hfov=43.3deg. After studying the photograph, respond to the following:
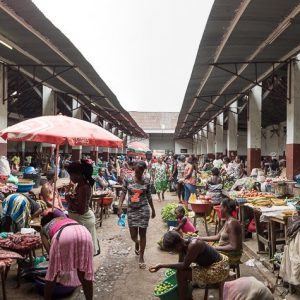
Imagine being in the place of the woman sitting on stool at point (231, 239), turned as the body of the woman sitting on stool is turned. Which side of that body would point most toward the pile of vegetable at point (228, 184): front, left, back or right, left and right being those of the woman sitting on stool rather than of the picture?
right

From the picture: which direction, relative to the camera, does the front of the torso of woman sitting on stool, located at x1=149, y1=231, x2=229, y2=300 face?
to the viewer's left

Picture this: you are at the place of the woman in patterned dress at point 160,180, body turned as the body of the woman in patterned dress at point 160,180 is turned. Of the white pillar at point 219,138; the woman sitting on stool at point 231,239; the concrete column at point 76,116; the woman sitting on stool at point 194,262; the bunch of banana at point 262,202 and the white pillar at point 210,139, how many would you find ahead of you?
3

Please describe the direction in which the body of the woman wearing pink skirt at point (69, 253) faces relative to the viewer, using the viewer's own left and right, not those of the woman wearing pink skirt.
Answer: facing away from the viewer and to the left of the viewer

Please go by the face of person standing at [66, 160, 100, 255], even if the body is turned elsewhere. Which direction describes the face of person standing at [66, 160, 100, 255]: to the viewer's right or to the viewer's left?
to the viewer's left

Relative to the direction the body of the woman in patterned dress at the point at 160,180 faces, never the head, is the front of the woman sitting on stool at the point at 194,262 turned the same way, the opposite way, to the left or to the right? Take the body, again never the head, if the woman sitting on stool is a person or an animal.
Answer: to the right

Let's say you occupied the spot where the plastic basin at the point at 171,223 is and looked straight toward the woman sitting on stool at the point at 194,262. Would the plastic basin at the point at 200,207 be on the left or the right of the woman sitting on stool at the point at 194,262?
left

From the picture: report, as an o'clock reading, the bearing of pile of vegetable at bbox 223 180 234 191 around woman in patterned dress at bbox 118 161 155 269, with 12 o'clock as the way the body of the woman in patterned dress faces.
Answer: The pile of vegetable is roughly at 7 o'clock from the woman in patterned dress.

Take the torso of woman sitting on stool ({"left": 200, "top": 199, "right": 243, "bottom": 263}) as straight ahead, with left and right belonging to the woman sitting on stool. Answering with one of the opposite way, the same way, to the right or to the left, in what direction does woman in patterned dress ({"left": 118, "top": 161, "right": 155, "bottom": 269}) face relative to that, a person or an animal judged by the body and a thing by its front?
to the left

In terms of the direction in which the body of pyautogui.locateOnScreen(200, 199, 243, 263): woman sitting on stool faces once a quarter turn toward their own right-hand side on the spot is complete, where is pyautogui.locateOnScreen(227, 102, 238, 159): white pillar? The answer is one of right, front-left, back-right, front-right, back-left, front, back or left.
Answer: front

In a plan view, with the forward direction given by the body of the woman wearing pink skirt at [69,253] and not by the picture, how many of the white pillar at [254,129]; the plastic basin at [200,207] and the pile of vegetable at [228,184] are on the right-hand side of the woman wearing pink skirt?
3

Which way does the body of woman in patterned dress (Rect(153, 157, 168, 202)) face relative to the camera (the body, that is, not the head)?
toward the camera

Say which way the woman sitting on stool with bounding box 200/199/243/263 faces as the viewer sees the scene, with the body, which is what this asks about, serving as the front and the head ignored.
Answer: to the viewer's left
